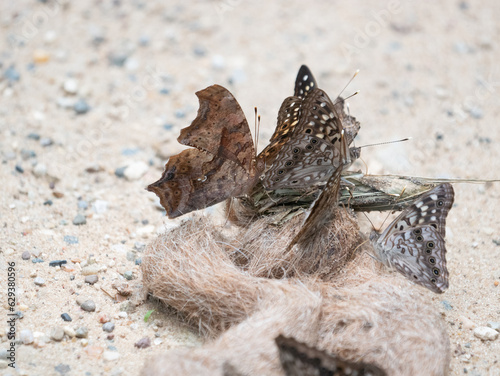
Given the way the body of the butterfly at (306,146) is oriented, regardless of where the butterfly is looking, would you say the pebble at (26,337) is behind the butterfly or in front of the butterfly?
behind

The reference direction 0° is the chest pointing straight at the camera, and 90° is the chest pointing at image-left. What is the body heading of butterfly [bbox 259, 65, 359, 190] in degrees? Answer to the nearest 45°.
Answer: approximately 270°

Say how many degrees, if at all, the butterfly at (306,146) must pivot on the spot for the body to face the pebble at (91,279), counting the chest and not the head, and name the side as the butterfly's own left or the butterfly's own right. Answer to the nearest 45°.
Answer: approximately 180°
